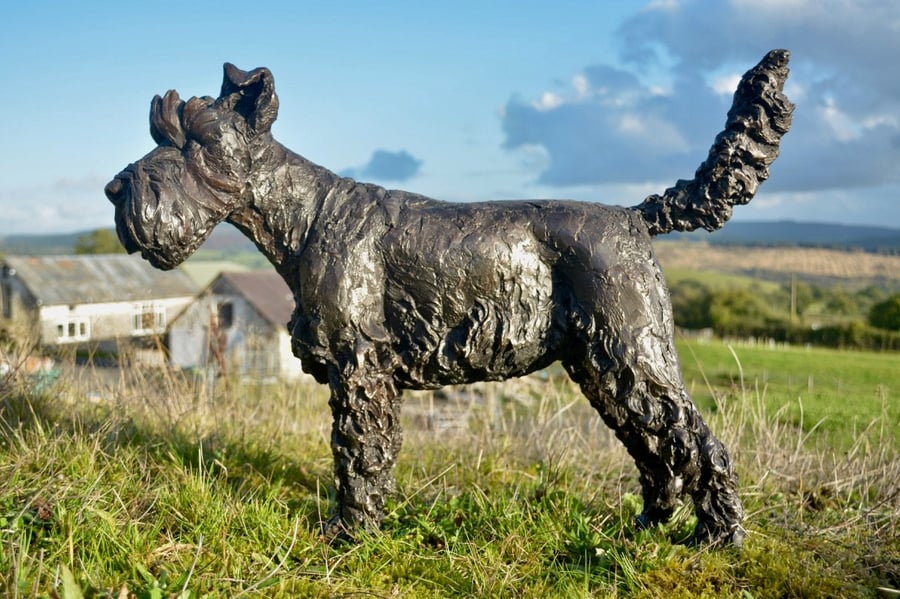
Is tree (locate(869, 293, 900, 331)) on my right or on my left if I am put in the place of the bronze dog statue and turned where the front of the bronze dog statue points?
on my right

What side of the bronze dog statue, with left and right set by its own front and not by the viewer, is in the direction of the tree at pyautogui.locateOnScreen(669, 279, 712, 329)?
right

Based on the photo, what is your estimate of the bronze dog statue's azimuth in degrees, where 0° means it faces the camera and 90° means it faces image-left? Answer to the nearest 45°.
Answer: approximately 90°

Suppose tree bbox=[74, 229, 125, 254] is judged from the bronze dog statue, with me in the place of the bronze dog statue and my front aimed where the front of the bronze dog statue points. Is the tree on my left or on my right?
on my right
